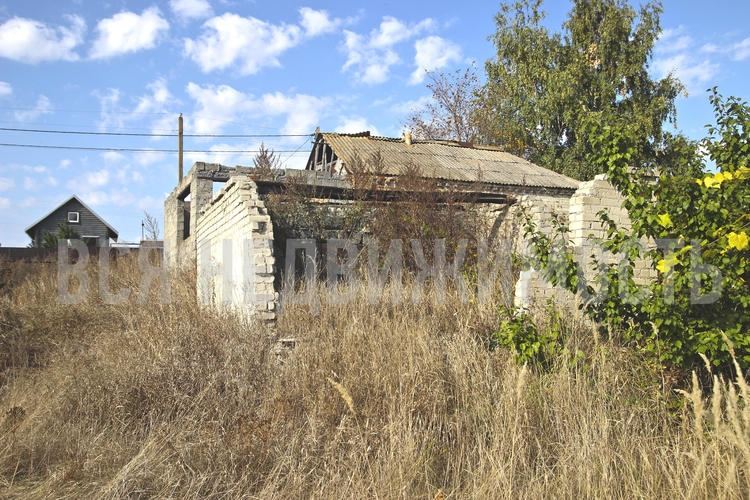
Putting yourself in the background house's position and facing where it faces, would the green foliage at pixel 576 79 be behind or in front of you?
in front

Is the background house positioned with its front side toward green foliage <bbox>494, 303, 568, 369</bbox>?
yes

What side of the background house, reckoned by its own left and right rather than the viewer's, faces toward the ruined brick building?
front

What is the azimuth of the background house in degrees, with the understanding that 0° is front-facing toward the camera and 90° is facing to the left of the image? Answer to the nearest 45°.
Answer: approximately 0°
